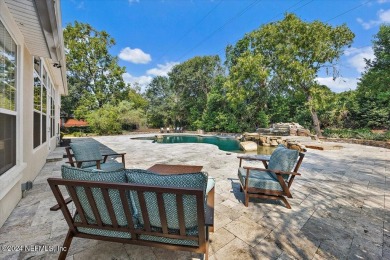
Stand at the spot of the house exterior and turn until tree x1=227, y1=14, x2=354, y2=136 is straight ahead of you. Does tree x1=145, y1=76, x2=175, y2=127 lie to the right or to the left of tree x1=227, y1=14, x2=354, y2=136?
left

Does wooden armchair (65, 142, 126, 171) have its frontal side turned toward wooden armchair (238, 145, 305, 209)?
yes

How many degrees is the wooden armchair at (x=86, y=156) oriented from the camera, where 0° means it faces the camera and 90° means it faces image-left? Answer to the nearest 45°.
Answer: approximately 315°

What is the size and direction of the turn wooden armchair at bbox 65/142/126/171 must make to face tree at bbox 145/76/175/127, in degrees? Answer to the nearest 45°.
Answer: approximately 90° to its left

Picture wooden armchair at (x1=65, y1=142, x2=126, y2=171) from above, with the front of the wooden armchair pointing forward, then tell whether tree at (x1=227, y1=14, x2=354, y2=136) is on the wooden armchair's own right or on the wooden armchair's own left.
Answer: on the wooden armchair's own left

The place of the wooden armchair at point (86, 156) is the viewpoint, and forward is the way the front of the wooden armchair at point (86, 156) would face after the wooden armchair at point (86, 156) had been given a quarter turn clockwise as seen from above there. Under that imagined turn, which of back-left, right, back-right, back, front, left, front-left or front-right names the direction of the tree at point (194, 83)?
back
